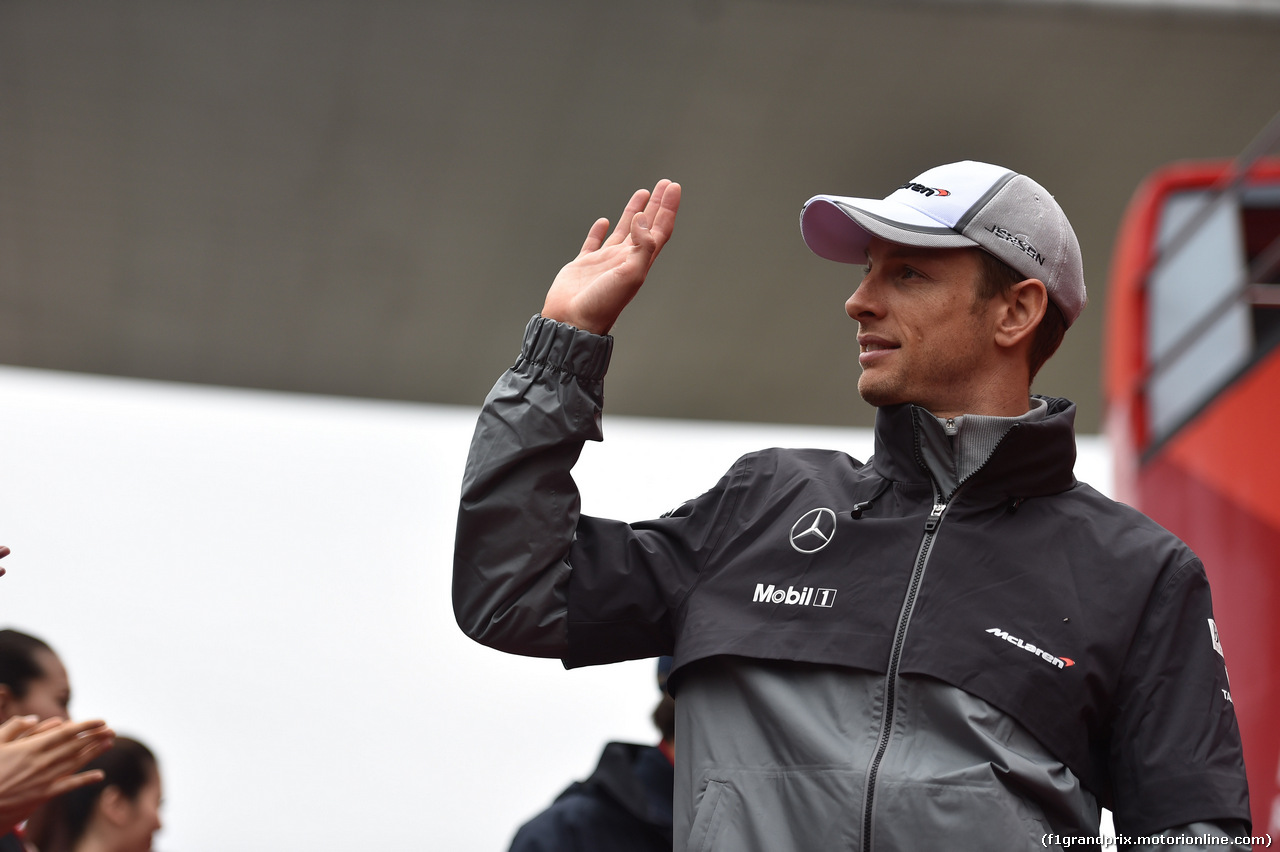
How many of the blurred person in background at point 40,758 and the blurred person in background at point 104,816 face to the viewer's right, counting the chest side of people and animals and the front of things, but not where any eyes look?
2

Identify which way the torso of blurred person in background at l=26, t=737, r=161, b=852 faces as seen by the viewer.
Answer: to the viewer's right

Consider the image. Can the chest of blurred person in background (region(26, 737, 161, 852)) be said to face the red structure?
yes

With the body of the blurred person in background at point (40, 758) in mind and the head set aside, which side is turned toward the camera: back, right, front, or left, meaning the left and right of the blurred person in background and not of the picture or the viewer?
right

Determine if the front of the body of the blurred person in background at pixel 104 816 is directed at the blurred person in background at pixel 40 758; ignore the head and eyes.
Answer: no

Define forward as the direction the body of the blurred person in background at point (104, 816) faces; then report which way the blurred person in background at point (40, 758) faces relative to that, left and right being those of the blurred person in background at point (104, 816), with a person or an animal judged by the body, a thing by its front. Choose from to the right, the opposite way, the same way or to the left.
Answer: the same way

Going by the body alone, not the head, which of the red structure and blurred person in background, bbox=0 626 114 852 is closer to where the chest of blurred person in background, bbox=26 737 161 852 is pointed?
the red structure

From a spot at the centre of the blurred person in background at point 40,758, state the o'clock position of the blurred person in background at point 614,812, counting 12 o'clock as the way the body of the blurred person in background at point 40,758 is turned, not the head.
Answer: the blurred person in background at point 614,812 is roughly at 12 o'clock from the blurred person in background at point 40,758.

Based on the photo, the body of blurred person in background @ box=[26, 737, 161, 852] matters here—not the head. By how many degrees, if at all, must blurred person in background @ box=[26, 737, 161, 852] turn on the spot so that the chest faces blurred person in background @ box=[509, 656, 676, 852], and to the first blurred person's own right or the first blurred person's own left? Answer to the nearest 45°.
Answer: approximately 45° to the first blurred person's own right

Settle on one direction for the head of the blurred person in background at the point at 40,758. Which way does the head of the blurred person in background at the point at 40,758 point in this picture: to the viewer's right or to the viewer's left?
to the viewer's right

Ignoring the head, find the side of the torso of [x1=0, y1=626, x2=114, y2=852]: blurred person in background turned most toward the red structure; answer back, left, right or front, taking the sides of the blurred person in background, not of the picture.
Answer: front
